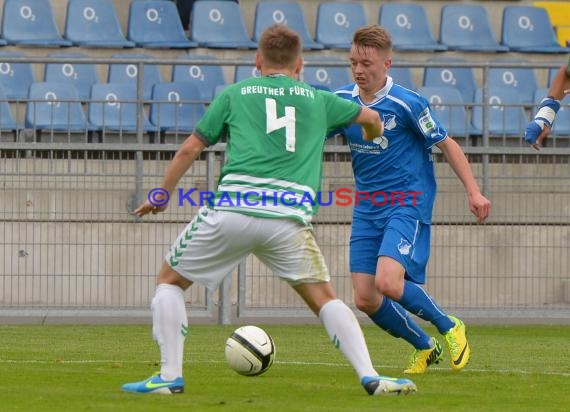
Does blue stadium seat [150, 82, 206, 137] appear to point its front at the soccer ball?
yes

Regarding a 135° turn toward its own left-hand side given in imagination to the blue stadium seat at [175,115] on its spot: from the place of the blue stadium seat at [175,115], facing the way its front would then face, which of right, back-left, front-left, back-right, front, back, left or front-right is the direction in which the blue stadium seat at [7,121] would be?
back-left

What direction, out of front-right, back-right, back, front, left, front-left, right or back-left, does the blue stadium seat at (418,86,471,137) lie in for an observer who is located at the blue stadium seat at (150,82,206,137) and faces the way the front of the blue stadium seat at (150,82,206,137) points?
left

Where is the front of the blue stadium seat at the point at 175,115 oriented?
toward the camera

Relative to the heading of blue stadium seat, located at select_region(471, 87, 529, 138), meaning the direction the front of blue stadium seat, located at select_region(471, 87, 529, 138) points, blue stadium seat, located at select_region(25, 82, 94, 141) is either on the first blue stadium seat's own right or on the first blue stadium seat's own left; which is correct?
on the first blue stadium seat's own right

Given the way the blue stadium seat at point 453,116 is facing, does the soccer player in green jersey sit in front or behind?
in front

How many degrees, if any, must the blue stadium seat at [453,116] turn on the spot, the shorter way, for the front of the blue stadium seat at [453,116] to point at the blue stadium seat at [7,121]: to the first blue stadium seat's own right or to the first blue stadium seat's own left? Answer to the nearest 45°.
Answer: approximately 90° to the first blue stadium seat's own right

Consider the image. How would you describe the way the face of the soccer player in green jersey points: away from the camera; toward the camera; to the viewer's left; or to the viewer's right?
away from the camera

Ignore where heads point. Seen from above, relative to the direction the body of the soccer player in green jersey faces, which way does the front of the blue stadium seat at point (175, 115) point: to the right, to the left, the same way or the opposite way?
the opposite way

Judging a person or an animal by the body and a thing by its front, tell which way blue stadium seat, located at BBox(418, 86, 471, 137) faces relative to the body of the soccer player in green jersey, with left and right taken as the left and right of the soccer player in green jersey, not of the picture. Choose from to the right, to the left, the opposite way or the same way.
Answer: the opposite way

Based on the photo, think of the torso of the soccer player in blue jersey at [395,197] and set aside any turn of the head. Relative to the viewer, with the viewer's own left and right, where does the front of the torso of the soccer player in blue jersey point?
facing the viewer and to the left of the viewer

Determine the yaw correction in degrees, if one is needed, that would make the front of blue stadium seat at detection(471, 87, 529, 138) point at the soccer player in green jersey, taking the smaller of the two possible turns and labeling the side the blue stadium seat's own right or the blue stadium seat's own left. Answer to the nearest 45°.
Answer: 0° — it already faces them

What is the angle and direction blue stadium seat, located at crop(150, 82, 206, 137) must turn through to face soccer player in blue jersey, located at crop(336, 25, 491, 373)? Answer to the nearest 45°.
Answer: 0° — it already faces them

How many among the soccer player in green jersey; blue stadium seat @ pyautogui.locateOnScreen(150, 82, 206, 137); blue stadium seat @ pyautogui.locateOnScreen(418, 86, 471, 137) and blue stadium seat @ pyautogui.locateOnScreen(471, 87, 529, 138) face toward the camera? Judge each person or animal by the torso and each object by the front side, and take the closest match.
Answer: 3

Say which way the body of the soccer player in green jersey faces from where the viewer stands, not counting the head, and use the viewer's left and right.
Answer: facing away from the viewer
